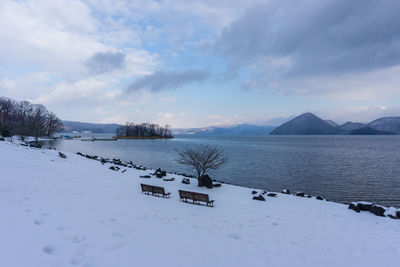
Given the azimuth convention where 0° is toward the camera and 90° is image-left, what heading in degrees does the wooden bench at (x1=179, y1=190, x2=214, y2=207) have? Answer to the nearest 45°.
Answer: approximately 225°

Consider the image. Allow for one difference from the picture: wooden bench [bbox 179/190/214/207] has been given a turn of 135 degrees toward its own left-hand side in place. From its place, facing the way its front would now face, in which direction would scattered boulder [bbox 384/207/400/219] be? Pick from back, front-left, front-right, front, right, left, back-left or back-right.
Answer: back

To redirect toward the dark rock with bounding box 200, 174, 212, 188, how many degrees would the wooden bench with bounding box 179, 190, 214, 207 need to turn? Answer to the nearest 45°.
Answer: approximately 45° to its left

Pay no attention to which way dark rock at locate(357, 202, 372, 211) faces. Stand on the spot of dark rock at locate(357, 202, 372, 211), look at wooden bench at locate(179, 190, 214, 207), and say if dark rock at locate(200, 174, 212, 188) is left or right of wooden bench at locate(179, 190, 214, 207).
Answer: right

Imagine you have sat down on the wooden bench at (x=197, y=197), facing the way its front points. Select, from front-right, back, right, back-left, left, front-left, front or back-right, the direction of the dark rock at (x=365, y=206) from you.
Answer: front-right

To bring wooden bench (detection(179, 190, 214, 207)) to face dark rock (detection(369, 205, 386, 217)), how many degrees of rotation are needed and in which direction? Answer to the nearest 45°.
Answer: approximately 45° to its right
